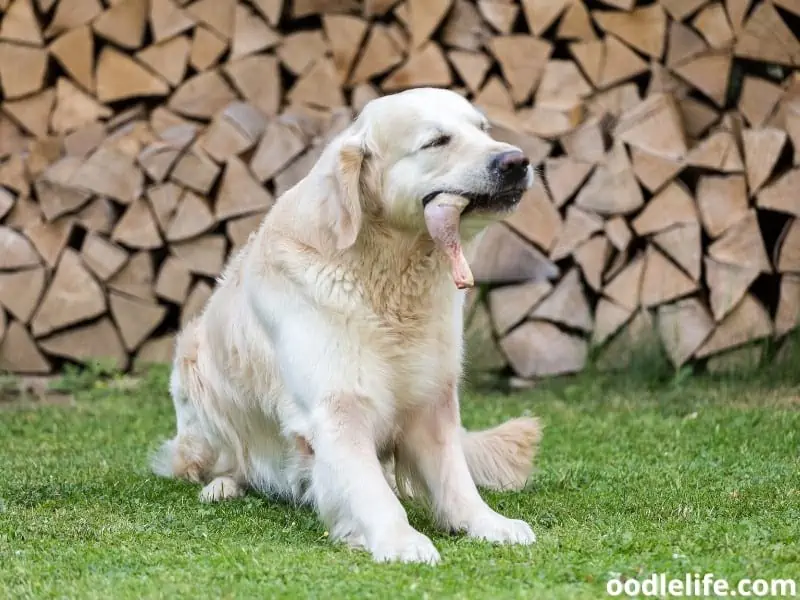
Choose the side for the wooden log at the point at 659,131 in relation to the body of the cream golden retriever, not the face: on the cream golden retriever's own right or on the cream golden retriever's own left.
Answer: on the cream golden retriever's own left

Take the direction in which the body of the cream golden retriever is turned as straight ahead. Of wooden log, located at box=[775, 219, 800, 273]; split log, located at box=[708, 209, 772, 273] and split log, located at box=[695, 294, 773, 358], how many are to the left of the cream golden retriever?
3

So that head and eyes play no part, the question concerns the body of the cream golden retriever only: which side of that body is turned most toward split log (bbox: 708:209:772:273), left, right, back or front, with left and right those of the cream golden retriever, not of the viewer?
left

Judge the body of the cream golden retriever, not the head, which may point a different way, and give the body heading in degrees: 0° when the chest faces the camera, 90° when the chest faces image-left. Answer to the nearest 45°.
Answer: approximately 315°

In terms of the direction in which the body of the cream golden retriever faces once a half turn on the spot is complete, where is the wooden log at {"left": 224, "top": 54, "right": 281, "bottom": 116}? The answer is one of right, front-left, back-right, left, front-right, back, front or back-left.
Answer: front-right

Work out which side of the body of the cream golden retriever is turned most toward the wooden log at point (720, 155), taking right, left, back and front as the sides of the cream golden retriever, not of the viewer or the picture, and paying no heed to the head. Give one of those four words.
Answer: left

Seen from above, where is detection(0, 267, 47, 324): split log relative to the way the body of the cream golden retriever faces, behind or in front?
behind

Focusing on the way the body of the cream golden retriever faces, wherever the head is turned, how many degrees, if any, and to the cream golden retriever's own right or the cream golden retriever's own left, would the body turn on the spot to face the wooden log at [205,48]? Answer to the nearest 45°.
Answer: approximately 135° to the cream golden retriever's own left

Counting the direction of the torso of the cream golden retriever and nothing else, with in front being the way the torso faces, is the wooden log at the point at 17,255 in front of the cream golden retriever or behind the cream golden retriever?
behind

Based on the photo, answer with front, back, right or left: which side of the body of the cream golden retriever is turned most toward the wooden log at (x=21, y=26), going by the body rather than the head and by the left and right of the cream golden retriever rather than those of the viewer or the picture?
back

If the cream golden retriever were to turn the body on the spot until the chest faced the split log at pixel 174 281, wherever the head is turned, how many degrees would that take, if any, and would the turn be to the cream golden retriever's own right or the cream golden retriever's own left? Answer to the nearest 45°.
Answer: approximately 135° to the cream golden retriever's own left
